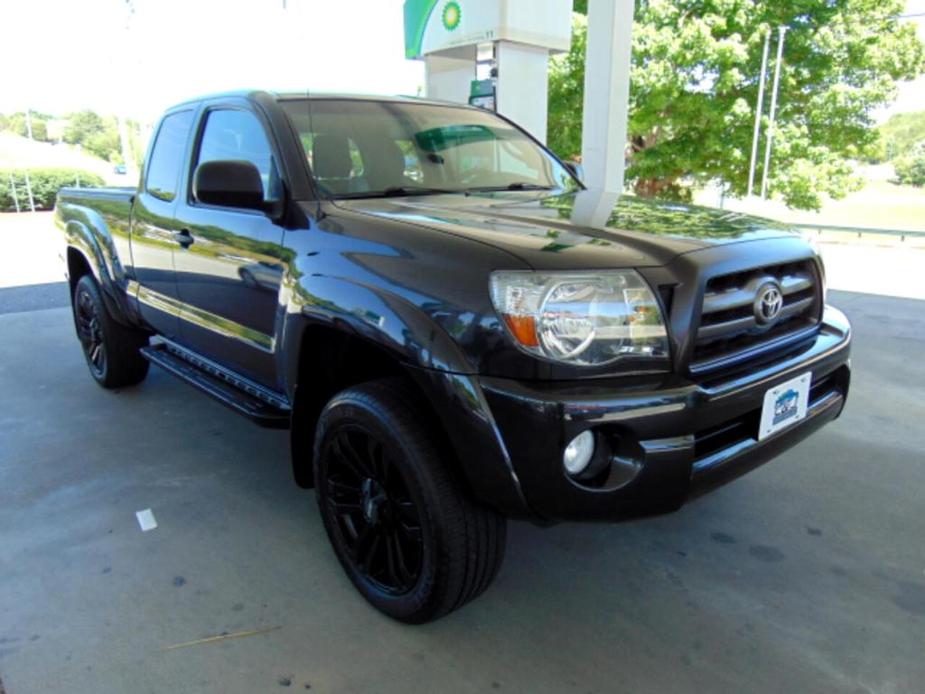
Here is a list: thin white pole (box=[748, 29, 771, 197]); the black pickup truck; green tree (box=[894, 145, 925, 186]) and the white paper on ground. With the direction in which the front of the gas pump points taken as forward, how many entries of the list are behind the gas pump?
2

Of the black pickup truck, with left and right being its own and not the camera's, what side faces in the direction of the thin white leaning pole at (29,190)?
back

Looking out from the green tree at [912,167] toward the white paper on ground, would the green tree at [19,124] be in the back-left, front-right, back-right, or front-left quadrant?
front-right

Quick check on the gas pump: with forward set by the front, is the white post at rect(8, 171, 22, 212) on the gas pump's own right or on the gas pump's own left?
on the gas pump's own right

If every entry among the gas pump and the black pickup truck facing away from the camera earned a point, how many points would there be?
0

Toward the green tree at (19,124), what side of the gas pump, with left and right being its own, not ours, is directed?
right

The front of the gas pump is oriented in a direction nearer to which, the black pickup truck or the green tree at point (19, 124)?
the black pickup truck

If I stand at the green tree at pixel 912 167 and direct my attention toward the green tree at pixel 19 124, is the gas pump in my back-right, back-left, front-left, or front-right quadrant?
front-left

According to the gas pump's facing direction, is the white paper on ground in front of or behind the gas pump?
in front

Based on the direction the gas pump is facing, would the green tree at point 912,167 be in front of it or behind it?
behind

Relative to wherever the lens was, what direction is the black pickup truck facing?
facing the viewer and to the right of the viewer

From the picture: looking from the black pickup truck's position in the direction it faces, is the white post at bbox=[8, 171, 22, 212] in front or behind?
behind

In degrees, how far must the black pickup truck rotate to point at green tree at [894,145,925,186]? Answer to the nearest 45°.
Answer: approximately 90° to its left

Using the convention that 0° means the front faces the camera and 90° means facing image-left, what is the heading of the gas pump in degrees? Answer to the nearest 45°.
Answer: approximately 45°

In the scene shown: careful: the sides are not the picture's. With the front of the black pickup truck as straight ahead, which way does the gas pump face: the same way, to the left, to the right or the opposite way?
to the right
